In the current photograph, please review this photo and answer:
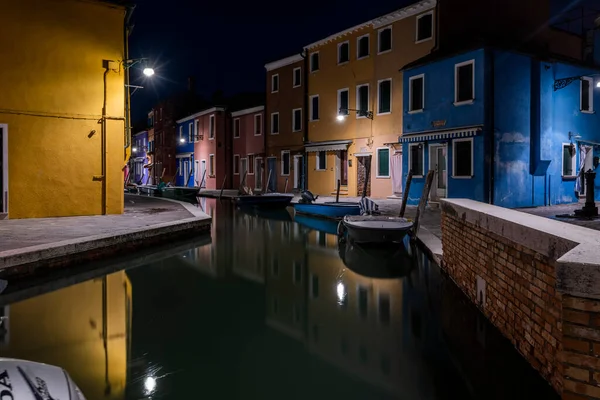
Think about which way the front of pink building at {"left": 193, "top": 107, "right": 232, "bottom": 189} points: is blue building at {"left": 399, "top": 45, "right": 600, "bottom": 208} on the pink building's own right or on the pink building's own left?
on the pink building's own left

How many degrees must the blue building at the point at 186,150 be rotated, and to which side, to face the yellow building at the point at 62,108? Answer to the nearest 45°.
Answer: approximately 45° to its left

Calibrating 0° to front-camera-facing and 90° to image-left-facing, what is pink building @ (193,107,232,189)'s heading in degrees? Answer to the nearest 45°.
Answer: approximately 45°

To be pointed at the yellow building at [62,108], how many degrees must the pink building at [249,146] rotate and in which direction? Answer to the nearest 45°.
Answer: approximately 45° to its left

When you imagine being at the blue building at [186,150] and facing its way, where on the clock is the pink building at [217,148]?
The pink building is roughly at 10 o'clock from the blue building.

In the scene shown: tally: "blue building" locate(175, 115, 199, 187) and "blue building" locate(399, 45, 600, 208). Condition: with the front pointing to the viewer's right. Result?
0

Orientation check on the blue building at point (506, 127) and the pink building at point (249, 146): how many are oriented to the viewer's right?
0

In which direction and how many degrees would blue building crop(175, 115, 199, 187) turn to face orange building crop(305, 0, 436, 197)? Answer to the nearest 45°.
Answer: approximately 45° to its left
